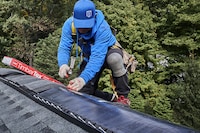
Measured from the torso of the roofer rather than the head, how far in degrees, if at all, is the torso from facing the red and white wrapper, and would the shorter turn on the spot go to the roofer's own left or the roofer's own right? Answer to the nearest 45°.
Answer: approximately 90° to the roofer's own right

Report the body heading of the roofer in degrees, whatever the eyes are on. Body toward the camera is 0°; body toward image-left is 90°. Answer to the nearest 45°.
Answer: approximately 45°

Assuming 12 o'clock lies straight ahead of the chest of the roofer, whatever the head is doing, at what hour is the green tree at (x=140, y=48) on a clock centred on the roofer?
The green tree is roughly at 5 o'clock from the roofer.
